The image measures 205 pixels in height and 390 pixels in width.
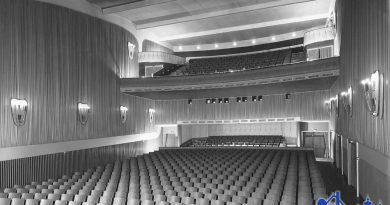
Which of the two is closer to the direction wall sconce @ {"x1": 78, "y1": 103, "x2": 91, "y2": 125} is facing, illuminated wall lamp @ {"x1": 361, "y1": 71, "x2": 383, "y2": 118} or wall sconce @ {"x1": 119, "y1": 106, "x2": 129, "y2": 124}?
the illuminated wall lamp

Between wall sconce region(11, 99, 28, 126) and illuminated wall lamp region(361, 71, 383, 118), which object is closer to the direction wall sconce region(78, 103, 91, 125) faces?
the illuminated wall lamp

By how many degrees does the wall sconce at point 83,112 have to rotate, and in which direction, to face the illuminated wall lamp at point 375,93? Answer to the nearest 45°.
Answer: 0° — it already faces it

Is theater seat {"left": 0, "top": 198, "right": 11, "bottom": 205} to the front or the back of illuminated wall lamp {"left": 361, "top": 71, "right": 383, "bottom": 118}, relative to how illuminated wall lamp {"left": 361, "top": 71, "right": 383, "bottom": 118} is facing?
to the front

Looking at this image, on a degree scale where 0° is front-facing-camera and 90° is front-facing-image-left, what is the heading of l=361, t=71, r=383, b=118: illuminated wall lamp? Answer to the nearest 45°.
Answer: approximately 90°

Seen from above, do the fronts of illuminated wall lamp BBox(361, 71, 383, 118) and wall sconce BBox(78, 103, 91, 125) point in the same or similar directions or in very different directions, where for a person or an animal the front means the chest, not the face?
very different directions

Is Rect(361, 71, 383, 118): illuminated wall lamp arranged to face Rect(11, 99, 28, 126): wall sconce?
yes

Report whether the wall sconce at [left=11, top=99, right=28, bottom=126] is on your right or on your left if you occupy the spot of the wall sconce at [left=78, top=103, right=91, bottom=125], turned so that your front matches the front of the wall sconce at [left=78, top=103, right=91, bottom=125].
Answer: on your right

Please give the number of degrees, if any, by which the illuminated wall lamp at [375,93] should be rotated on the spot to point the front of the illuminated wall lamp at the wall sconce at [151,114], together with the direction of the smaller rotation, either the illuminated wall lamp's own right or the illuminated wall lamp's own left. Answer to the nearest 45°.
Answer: approximately 45° to the illuminated wall lamp's own right

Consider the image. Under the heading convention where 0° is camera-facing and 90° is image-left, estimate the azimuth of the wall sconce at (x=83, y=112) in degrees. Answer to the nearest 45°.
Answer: approximately 315°

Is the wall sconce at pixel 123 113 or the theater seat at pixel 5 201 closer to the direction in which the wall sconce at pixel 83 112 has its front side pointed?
the theater seat

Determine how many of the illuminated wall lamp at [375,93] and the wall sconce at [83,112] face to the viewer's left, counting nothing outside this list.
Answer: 1

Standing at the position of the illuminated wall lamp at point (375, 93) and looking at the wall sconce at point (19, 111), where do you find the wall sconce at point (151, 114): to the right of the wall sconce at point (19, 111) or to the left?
right

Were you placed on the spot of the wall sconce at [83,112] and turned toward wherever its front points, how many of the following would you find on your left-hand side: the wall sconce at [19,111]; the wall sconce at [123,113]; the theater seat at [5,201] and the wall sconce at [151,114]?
2
